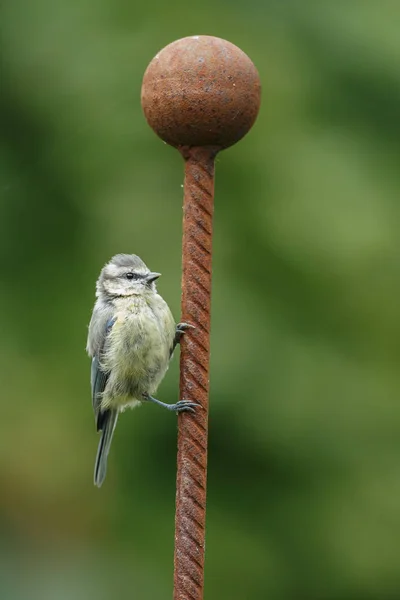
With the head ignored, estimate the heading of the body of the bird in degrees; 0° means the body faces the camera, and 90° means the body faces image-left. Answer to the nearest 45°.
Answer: approximately 315°
